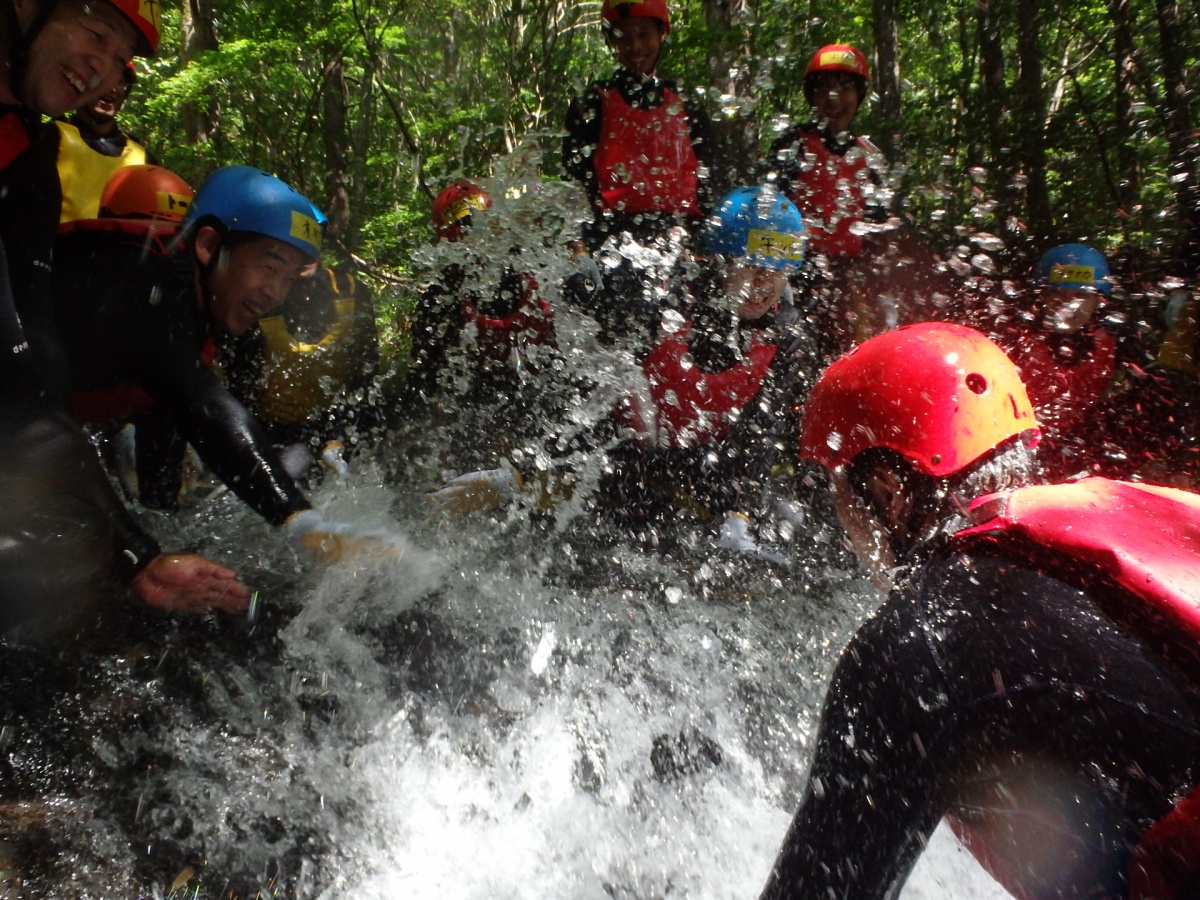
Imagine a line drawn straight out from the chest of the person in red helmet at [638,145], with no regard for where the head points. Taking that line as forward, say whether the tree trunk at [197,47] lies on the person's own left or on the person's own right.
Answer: on the person's own right

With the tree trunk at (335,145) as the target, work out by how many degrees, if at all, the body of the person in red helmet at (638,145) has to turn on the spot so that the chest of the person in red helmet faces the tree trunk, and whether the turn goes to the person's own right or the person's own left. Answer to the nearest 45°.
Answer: approximately 135° to the person's own right

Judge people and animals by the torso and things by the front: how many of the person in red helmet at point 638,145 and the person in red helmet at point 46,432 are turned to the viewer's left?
0

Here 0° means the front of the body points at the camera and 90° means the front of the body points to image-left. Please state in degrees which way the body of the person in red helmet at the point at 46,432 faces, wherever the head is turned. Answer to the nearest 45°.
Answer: approximately 315°

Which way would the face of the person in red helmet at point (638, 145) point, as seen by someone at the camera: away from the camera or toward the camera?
toward the camera

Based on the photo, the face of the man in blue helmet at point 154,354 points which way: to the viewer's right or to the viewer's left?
to the viewer's right

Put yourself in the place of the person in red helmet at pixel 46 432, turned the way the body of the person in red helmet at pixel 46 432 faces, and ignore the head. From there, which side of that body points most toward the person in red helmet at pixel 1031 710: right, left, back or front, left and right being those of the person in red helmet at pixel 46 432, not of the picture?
front

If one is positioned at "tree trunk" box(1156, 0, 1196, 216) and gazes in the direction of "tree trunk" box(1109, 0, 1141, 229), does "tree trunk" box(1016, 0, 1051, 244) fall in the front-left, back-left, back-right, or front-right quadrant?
front-left

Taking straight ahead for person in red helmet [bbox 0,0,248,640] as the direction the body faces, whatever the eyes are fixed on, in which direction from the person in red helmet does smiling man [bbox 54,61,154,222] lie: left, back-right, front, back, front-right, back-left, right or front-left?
back-left

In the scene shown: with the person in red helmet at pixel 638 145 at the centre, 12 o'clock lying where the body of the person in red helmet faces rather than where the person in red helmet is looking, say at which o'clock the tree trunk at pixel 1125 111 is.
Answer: The tree trunk is roughly at 8 o'clock from the person in red helmet.

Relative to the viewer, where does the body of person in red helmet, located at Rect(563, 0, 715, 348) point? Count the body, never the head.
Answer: toward the camera
